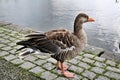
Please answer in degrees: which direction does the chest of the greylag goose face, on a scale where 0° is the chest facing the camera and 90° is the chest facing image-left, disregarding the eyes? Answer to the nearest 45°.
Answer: approximately 270°
